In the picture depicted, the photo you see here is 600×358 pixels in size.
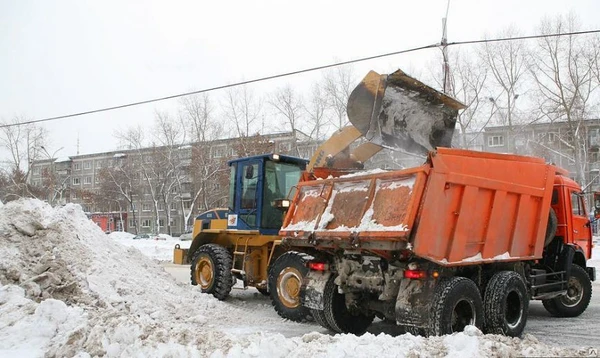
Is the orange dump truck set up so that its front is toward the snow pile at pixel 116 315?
no

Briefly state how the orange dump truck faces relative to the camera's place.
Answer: facing away from the viewer and to the right of the viewer
